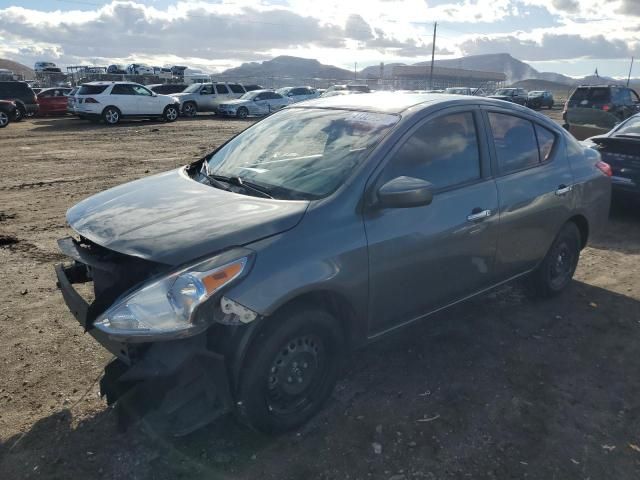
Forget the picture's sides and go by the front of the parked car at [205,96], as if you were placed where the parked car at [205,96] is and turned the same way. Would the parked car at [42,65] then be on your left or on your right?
on your right

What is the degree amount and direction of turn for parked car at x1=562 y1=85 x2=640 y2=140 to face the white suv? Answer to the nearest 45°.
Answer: approximately 135° to its left

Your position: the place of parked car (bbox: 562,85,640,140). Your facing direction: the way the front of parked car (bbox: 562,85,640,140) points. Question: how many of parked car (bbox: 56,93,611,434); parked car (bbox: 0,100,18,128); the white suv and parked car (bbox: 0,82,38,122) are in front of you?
0

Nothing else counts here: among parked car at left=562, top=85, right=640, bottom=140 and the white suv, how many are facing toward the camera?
0

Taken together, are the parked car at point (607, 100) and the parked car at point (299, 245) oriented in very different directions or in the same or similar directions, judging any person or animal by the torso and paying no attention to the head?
very different directions

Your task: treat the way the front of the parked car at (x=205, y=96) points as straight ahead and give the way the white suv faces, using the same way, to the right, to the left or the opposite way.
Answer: the opposite way

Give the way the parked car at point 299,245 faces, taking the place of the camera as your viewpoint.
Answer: facing the viewer and to the left of the viewer

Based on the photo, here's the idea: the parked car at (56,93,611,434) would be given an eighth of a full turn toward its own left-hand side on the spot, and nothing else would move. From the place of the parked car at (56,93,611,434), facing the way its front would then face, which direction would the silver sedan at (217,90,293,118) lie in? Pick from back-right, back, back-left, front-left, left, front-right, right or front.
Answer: back

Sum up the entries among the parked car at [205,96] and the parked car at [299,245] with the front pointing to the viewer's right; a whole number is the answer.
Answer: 0

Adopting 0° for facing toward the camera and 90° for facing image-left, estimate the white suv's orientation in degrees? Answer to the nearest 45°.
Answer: approximately 225°

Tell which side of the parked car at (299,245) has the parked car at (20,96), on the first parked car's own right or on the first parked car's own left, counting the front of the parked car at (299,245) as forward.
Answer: on the first parked car's own right

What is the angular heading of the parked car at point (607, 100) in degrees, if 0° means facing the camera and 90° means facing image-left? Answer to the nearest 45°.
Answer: approximately 225°
